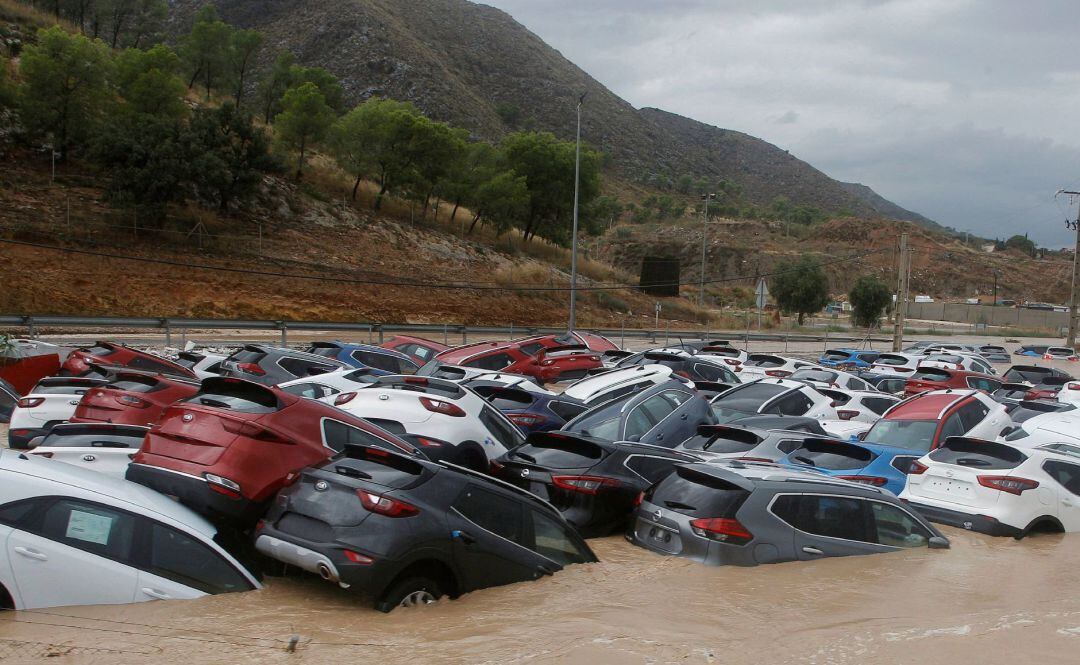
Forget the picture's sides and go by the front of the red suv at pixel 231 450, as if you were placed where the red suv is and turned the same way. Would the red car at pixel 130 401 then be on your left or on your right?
on your left

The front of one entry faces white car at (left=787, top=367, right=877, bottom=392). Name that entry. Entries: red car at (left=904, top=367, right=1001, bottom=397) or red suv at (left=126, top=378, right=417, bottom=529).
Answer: the red suv

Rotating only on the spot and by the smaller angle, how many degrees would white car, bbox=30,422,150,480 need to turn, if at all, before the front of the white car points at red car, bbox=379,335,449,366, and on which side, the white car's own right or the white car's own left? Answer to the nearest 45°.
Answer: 0° — it already faces it

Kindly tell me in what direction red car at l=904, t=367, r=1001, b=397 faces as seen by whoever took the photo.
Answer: facing away from the viewer and to the right of the viewer

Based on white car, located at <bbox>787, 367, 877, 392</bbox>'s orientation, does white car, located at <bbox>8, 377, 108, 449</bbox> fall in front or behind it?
behind

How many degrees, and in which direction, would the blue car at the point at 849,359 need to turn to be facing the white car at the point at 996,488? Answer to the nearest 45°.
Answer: approximately 135° to its right

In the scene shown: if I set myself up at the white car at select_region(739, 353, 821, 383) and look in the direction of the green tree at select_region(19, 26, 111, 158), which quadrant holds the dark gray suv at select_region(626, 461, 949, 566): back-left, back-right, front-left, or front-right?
back-left

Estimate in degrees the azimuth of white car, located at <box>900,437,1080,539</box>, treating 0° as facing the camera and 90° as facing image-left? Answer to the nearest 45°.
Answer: approximately 225°

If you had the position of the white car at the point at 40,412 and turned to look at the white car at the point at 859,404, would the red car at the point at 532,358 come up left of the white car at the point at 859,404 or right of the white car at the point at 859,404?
left

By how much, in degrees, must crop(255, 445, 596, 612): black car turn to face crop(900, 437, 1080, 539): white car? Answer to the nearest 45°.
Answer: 0° — it already faces it

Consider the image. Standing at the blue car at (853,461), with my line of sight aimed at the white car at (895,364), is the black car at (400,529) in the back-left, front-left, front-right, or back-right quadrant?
back-left
